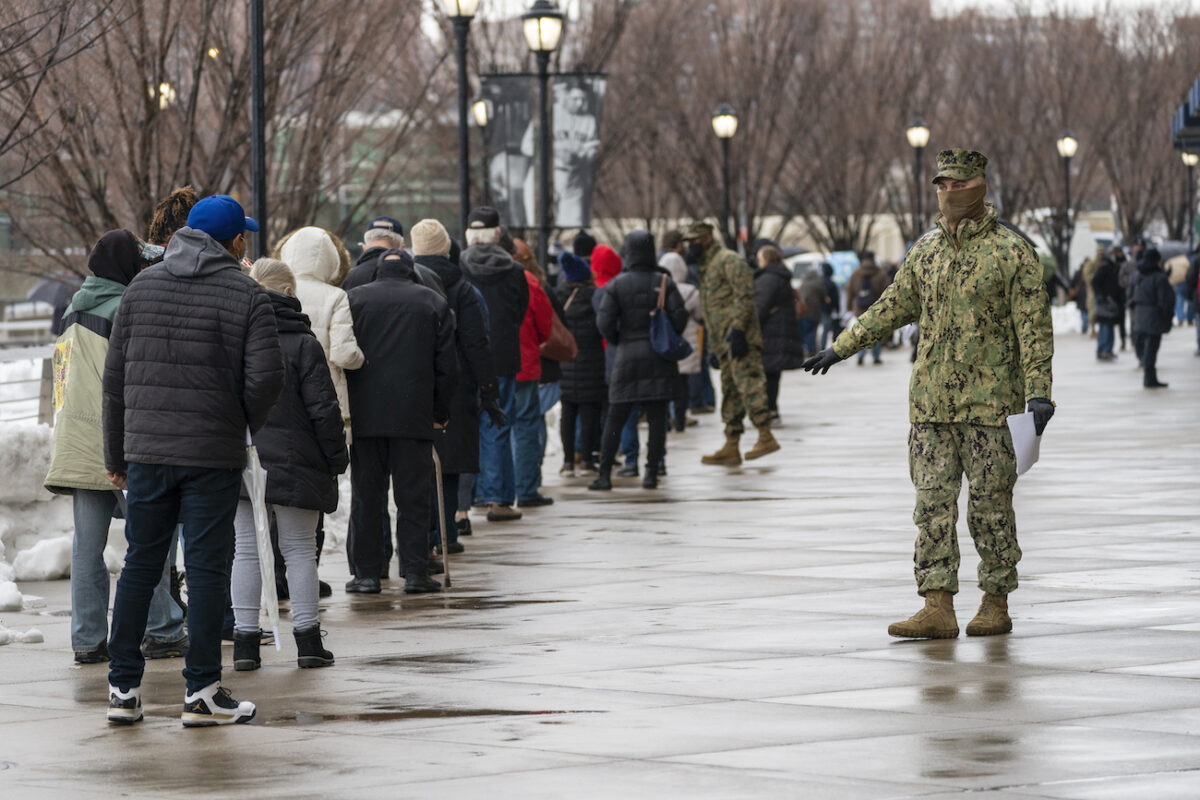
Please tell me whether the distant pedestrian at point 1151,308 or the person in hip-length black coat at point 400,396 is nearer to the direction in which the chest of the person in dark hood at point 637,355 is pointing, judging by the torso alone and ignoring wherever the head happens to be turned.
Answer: the distant pedestrian

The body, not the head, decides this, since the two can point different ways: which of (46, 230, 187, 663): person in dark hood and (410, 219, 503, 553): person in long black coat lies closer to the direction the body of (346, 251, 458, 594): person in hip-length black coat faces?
the person in long black coat

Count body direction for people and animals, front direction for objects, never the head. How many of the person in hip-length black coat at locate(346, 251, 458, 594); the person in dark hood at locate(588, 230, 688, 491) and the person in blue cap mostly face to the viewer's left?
0

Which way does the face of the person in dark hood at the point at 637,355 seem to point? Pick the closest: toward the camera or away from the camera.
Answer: away from the camera

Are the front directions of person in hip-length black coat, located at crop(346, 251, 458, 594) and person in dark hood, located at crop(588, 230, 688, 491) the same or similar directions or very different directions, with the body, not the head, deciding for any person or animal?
same or similar directions

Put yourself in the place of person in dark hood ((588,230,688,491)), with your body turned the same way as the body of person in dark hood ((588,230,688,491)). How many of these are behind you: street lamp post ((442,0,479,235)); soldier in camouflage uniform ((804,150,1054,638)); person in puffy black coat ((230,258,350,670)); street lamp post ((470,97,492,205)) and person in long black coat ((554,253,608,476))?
2

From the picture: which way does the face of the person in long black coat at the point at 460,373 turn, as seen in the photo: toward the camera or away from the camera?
away from the camera

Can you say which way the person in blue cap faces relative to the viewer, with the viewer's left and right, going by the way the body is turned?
facing away from the viewer and to the right of the viewer

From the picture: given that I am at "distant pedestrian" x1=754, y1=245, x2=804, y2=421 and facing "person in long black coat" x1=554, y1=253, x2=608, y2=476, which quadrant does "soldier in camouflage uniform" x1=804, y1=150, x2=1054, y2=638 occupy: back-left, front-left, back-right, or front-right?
front-left

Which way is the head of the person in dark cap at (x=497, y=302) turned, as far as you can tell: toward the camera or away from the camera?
away from the camera

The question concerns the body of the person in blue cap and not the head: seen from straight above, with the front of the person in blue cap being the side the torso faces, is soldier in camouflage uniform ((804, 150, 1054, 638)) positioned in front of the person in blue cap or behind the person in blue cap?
in front

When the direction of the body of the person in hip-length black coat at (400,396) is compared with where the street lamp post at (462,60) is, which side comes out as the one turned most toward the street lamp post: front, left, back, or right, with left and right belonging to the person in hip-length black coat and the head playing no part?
front

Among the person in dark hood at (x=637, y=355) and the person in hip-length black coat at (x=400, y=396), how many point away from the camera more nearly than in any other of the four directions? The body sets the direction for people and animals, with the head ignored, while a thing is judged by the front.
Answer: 2

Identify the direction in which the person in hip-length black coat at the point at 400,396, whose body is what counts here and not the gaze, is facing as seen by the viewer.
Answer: away from the camera

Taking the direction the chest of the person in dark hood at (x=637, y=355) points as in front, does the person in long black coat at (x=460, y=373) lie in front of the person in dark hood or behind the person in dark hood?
behind

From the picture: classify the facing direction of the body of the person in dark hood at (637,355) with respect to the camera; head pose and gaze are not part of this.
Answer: away from the camera
